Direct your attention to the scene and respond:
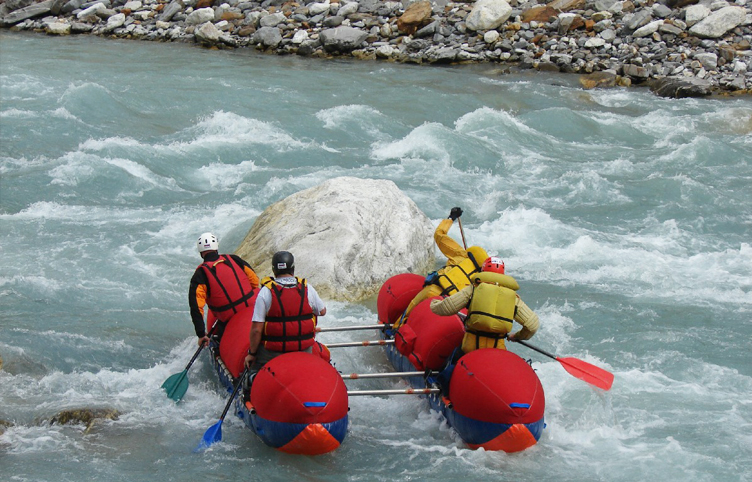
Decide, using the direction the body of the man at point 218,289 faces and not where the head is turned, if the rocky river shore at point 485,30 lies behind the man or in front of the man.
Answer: in front

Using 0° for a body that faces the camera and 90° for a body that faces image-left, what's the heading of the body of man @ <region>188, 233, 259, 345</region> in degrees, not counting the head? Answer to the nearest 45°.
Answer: approximately 180°

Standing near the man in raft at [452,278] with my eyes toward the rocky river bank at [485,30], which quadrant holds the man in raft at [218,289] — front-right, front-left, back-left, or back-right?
back-left

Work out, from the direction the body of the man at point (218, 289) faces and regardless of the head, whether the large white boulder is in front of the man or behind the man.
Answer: in front

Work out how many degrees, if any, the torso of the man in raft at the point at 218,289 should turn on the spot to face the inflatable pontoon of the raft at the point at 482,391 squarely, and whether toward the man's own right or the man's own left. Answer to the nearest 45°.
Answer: approximately 135° to the man's own right

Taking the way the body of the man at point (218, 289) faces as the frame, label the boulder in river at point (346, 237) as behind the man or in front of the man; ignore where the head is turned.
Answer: in front

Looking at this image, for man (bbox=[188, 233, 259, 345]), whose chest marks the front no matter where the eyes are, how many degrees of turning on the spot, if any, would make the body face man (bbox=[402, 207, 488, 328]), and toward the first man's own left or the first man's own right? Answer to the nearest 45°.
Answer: approximately 90° to the first man's own right

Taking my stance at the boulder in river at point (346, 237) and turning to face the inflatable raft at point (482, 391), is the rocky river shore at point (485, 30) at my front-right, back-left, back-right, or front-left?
back-left

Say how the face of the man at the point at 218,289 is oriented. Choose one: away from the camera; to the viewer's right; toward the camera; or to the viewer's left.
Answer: away from the camera
